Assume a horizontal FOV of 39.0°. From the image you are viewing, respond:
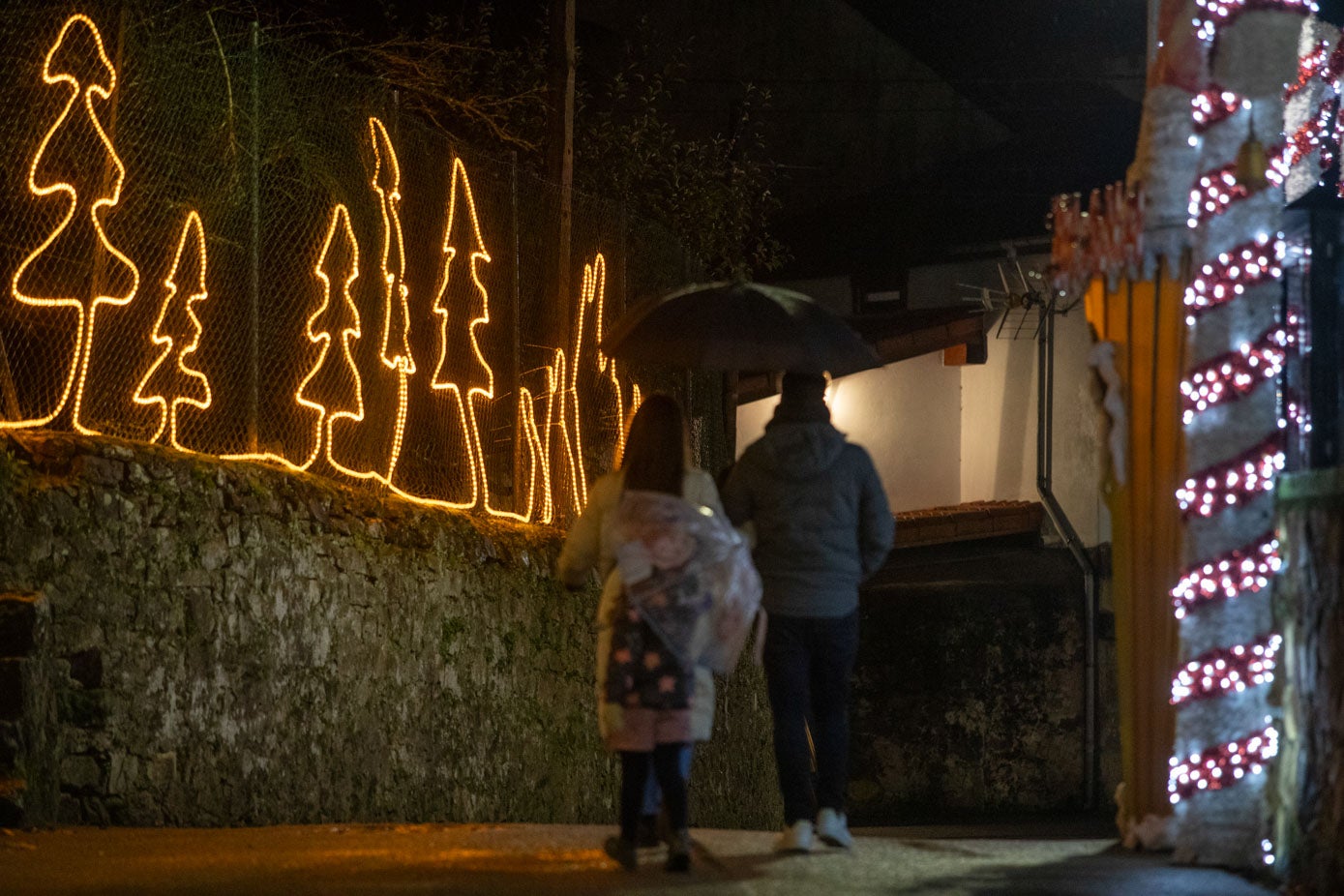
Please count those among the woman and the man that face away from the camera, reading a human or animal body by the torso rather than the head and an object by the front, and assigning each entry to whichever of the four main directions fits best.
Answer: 2

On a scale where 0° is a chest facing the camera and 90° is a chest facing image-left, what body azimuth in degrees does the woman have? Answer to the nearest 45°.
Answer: approximately 180°

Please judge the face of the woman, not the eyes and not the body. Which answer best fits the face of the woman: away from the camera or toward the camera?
away from the camera

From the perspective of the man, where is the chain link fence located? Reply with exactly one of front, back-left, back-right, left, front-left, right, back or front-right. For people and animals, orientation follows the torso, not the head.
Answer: front-left

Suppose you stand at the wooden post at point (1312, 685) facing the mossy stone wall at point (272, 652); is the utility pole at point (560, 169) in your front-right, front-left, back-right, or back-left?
front-right

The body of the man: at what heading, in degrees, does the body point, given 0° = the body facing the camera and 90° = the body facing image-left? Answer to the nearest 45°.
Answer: approximately 180°
